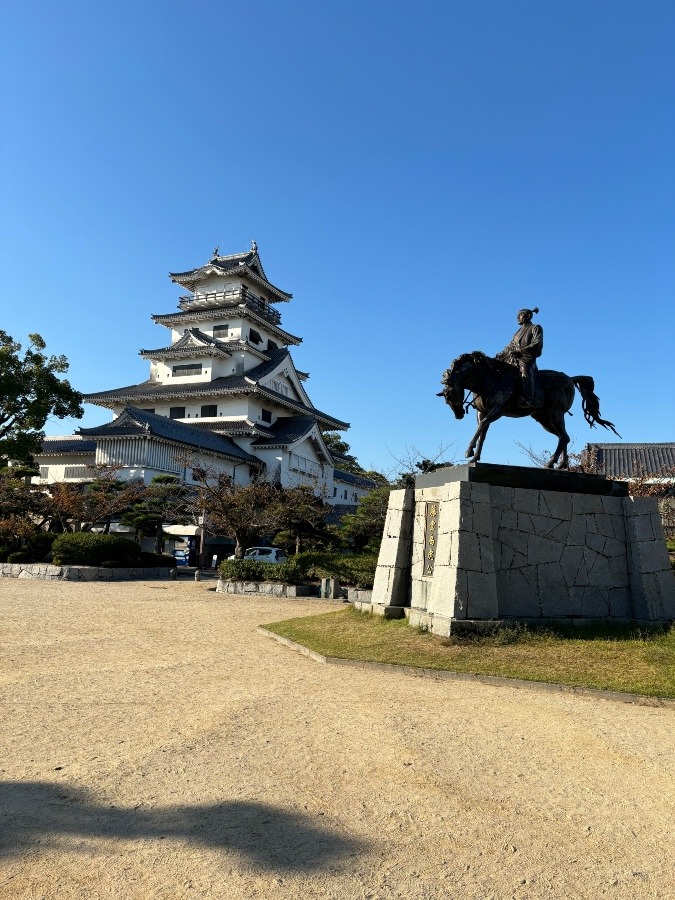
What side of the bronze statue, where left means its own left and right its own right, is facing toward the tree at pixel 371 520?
right

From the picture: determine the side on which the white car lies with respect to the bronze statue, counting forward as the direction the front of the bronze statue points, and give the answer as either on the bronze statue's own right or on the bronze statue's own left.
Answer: on the bronze statue's own right

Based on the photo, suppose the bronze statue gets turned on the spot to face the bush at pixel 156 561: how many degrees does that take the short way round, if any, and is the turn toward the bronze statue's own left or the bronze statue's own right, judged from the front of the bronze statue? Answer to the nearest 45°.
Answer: approximately 45° to the bronze statue's own right

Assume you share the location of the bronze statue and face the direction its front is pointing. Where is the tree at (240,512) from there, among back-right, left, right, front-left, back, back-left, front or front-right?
front-right

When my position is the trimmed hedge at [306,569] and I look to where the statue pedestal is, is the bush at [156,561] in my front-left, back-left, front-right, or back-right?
back-right

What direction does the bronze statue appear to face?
to the viewer's left
